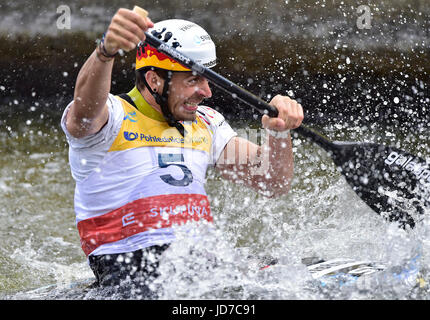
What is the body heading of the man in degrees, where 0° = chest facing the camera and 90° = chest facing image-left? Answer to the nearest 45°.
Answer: approximately 315°

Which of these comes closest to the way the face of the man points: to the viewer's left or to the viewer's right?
to the viewer's right
